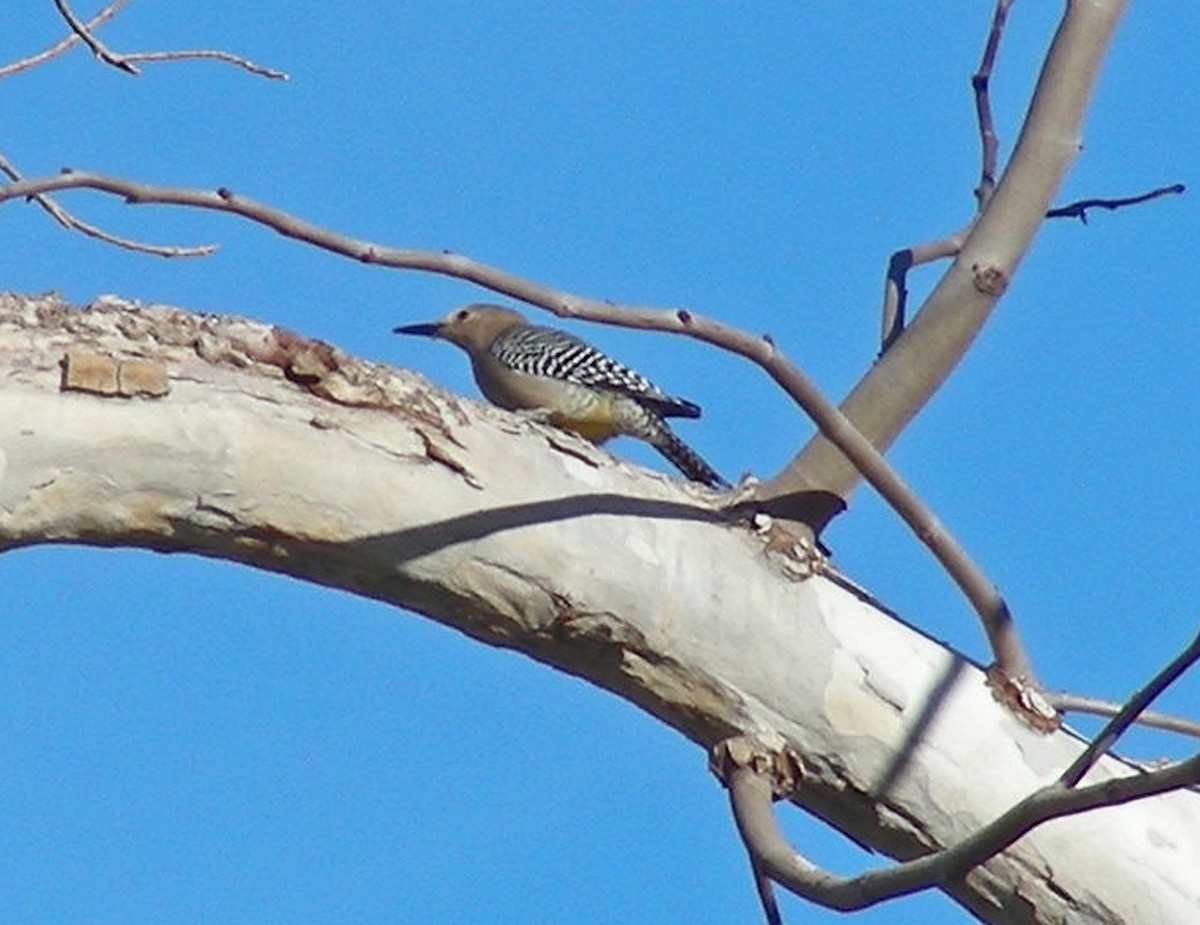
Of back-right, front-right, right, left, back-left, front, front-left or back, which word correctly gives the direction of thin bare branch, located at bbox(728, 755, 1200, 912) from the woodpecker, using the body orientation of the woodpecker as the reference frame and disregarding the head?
back

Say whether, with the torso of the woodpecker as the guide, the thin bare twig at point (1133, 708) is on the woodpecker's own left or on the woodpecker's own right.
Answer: on the woodpecker's own left

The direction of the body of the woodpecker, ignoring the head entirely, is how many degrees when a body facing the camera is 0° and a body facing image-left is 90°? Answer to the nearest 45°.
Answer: approximately 90°
